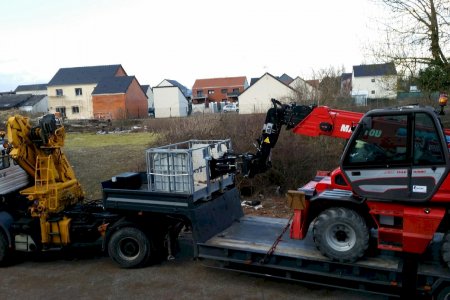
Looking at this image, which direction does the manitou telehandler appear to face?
to the viewer's left

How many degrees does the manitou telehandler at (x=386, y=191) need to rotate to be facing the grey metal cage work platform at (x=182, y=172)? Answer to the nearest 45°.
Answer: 0° — it already faces it

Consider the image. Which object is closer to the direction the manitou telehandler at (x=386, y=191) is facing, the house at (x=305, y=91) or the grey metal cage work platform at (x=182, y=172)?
the grey metal cage work platform

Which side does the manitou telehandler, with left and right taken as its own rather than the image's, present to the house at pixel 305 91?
right
